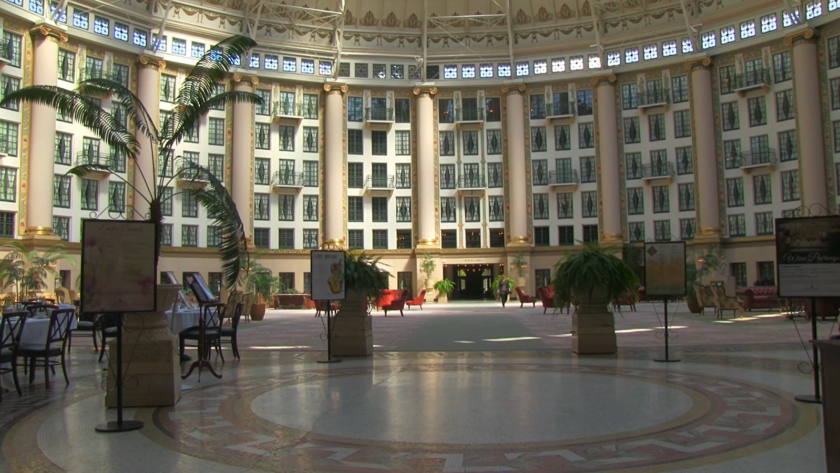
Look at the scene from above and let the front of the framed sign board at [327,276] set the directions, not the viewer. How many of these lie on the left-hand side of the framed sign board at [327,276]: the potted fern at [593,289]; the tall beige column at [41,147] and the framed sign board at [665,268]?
2

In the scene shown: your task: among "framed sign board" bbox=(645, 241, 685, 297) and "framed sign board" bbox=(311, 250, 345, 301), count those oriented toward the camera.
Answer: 2

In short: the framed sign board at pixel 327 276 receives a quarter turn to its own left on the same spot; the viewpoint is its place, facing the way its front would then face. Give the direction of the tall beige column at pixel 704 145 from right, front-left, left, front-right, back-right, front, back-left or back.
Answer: front-left

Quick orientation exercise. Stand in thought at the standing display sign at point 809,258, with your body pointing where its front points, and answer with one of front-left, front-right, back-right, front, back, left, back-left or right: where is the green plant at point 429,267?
back-right

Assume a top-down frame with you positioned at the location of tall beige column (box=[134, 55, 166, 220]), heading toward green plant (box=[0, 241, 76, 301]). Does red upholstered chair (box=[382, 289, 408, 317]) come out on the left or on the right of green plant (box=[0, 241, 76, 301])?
left

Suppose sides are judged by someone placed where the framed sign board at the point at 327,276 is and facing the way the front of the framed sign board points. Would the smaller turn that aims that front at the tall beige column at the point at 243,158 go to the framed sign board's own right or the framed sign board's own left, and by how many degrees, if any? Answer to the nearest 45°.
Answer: approximately 180°

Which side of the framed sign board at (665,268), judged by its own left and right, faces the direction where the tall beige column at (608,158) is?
back
